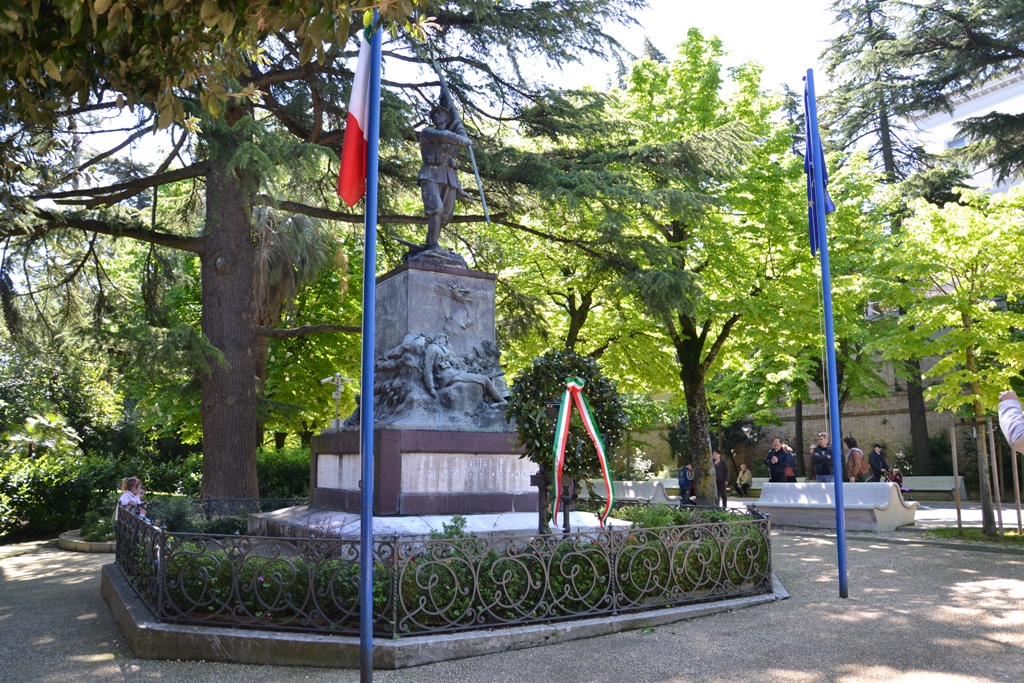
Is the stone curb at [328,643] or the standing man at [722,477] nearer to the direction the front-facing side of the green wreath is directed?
the stone curb

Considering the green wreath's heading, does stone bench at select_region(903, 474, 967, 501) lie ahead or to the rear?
to the rear

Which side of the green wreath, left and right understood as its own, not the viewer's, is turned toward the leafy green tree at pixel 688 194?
back

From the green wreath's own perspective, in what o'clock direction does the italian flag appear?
The italian flag is roughly at 1 o'clock from the green wreath.

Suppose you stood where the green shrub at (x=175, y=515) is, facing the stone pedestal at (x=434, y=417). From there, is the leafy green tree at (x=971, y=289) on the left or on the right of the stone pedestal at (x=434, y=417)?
left

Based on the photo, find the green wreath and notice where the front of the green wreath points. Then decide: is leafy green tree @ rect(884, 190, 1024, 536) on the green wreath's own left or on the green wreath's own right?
on the green wreath's own left

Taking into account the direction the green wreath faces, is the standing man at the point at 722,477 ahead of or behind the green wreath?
behind

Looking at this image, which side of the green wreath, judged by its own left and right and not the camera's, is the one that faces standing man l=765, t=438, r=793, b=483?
back

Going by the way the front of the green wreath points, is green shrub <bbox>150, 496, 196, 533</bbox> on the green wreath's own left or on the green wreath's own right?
on the green wreath's own right

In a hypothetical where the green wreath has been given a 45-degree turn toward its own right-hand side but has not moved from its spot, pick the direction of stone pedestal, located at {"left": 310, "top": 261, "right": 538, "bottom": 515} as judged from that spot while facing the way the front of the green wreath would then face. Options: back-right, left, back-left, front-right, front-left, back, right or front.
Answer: right

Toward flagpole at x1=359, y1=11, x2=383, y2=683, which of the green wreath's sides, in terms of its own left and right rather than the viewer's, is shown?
front

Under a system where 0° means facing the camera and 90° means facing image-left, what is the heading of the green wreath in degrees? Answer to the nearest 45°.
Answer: approximately 0°

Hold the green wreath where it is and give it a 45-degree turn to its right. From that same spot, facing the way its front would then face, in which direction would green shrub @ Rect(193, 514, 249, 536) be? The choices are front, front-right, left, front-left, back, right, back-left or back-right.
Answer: right

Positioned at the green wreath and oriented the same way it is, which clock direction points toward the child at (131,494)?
The child is roughly at 4 o'clock from the green wreath.
